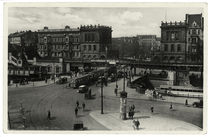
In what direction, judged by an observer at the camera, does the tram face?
facing the viewer and to the left of the viewer
